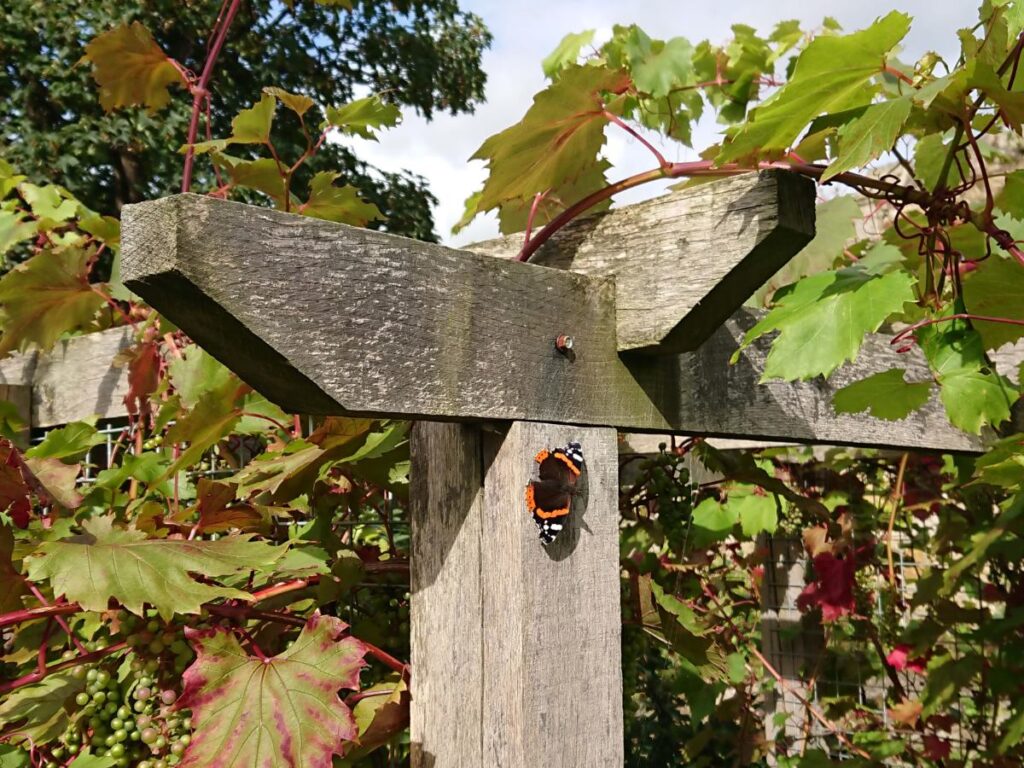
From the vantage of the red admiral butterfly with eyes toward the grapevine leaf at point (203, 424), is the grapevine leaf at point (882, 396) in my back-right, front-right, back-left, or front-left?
back-right

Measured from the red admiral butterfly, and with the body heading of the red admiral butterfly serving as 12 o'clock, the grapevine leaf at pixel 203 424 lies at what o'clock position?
The grapevine leaf is roughly at 7 o'clock from the red admiral butterfly.

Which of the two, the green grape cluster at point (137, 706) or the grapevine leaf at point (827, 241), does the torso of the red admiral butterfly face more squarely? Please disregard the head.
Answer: the grapevine leaf

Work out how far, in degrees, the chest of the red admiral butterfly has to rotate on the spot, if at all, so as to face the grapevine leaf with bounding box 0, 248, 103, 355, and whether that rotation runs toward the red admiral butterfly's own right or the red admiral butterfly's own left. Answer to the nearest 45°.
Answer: approximately 135° to the red admiral butterfly's own left

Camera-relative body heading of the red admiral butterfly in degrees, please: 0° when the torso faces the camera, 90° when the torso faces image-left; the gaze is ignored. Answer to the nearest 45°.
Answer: approximately 270°

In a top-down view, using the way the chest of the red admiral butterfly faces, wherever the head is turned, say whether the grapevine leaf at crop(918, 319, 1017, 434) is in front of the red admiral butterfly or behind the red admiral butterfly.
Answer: in front

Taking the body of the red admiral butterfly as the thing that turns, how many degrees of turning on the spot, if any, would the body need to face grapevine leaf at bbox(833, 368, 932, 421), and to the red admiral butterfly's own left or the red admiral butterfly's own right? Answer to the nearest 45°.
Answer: approximately 45° to the red admiral butterfly's own left
